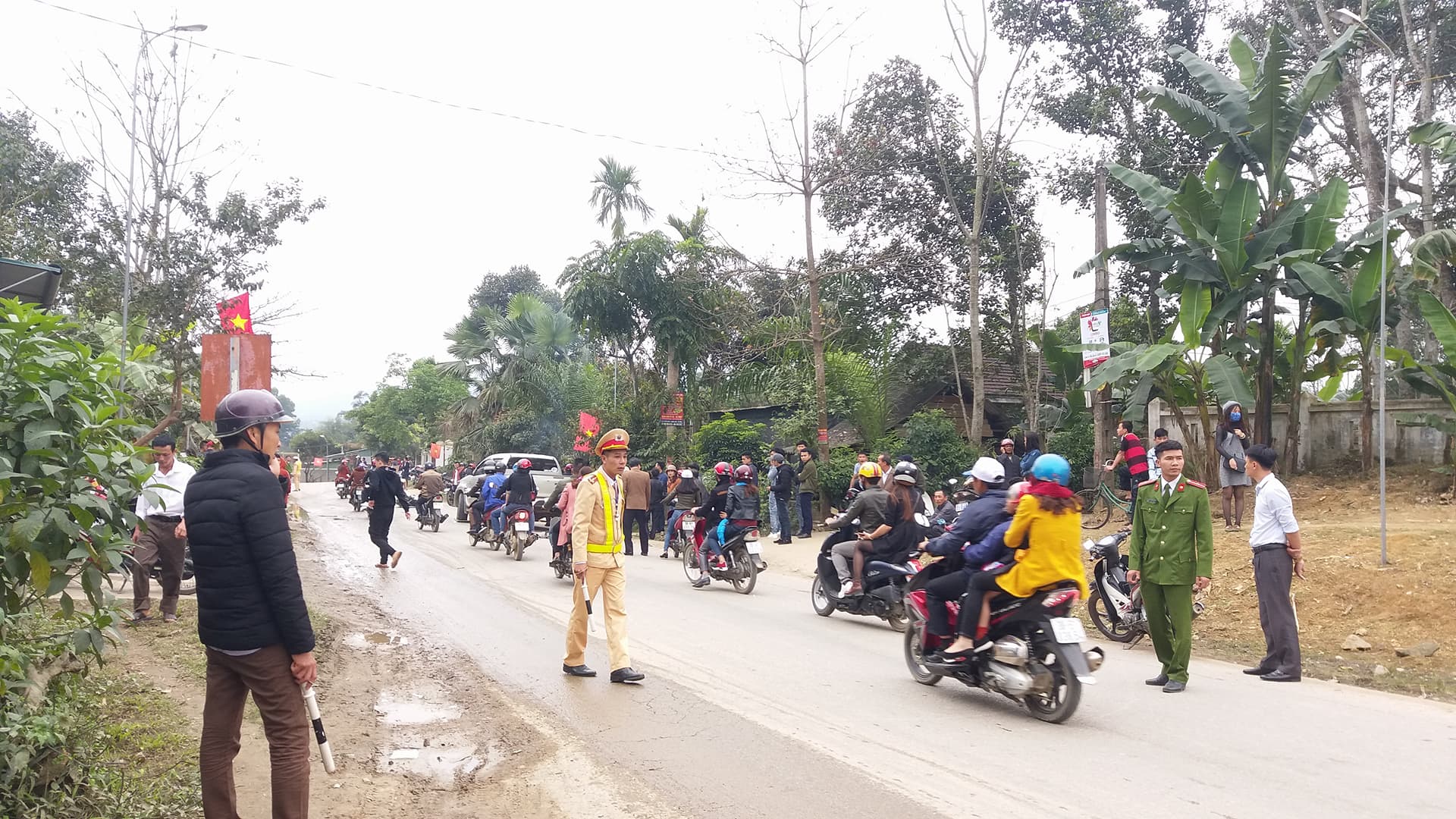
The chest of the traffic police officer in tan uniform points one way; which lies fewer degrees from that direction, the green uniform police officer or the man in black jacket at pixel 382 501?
the green uniform police officer

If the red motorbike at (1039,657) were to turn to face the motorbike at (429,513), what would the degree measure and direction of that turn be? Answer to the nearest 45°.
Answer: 0° — it already faces it

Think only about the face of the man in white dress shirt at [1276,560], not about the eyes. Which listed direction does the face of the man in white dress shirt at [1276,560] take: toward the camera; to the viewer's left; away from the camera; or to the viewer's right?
to the viewer's left

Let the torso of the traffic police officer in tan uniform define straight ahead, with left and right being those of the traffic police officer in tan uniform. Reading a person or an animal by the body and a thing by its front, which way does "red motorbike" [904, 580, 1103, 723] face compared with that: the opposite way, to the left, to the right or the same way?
the opposite way

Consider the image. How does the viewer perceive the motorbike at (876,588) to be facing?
facing away from the viewer and to the left of the viewer

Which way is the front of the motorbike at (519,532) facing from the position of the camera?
facing away from the viewer

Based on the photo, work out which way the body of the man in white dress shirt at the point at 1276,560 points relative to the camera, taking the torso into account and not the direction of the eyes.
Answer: to the viewer's left

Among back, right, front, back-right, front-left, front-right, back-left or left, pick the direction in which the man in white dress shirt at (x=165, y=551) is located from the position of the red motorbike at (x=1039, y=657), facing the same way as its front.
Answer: front-left

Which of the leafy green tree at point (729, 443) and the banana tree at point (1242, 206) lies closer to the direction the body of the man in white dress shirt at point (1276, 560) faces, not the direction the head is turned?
the leafy green tree

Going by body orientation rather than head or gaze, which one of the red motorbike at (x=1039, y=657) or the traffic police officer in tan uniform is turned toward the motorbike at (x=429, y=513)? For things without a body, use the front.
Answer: the red motorbike

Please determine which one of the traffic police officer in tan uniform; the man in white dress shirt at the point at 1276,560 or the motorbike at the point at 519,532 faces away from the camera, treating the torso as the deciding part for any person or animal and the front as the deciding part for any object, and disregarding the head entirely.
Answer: the motorbike

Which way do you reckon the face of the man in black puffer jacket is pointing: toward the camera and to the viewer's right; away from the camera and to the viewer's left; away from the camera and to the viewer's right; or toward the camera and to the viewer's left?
away from the camera and to the viewer's right

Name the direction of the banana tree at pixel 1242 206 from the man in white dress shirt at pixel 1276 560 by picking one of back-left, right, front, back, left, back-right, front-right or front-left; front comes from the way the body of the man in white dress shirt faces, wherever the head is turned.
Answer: right

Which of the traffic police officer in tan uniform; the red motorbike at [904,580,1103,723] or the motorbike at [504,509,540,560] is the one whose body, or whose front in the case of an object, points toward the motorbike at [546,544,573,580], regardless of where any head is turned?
the red motorbike

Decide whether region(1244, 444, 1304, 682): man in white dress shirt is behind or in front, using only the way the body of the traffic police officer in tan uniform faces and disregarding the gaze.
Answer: in front
